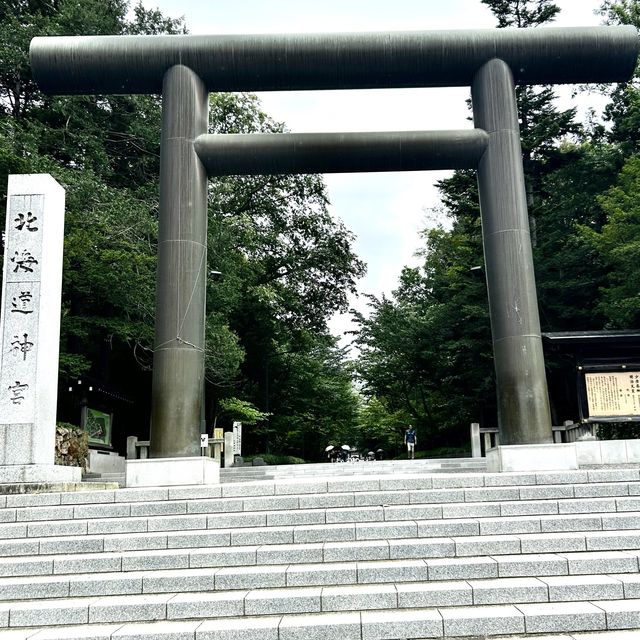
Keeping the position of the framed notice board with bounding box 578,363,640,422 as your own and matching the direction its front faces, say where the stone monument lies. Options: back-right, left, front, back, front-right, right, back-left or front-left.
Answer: front-right

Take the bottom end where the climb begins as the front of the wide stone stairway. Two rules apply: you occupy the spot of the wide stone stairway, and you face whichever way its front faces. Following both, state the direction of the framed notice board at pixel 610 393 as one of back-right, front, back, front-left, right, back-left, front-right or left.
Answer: back-left

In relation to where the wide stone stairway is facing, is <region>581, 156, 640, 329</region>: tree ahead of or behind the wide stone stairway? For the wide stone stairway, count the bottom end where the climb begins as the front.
behind

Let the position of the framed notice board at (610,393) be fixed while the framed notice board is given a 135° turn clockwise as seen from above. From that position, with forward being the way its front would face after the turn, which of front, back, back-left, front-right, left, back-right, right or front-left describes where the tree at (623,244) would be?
front-right

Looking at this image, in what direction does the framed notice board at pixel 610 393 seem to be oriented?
toward the camera

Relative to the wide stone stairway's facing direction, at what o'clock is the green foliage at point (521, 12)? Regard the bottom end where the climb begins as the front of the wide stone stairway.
The green foliage is roughly at 7 o'clock from the wide stone stairway.

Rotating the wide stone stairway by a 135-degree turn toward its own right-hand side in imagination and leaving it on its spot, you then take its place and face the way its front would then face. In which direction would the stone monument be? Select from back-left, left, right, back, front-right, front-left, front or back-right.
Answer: front

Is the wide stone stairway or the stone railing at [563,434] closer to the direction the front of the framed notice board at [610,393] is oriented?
the wide stone stairway

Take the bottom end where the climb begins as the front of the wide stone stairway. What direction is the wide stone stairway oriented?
toward the camera

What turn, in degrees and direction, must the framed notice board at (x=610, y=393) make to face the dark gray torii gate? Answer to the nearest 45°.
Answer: approximately 45° to its right

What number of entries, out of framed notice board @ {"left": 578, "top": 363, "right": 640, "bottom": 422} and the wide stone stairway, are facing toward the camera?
2
